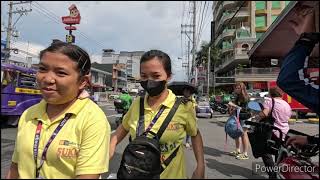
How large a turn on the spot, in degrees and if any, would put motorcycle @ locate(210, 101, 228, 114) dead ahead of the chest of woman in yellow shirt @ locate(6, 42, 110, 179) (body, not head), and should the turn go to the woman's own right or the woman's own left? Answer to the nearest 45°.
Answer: approximately 180°

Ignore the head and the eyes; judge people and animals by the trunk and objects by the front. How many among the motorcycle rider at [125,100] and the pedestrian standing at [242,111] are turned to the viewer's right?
0

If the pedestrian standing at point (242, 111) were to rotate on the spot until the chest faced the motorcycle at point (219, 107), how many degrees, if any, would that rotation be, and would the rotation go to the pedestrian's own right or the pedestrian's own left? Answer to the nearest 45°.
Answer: approximately 90° to the pedestrian's own right

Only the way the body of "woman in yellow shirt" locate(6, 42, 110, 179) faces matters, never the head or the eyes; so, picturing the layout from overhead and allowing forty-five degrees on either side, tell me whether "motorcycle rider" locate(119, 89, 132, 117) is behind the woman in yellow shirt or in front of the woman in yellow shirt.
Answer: behind

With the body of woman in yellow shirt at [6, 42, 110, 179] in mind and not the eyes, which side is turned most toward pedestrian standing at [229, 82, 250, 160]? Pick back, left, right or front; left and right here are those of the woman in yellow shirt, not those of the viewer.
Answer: back

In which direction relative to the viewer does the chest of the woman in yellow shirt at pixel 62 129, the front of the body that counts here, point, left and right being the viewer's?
facing the viewer and to the left of the viewer
